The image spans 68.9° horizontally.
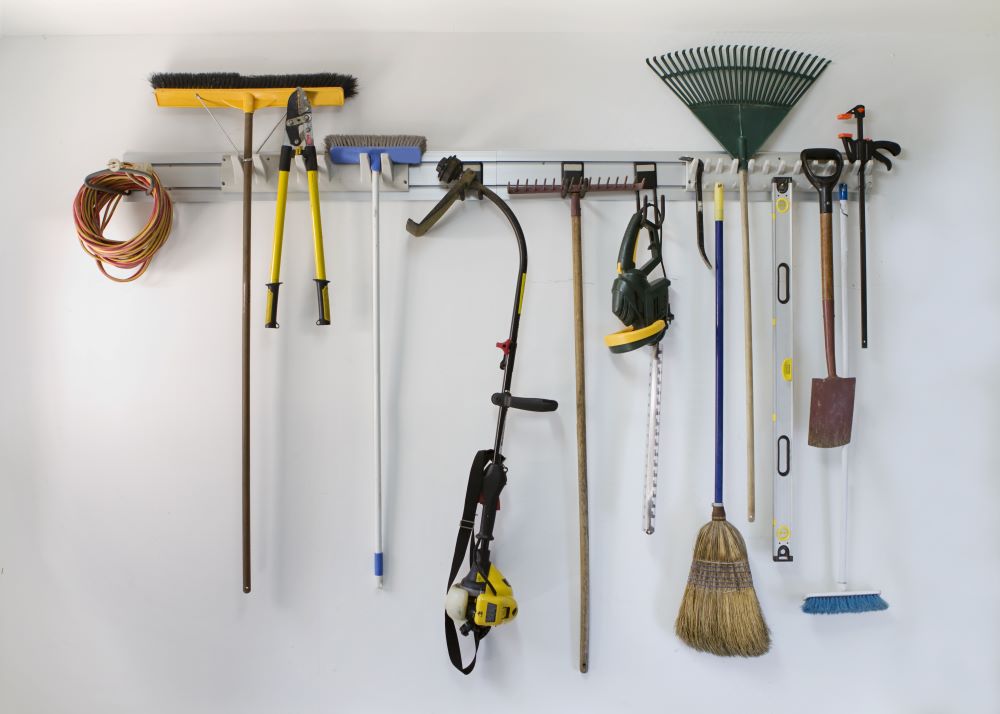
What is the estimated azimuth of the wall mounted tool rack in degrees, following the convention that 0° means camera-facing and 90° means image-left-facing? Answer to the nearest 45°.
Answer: approximately 0°
